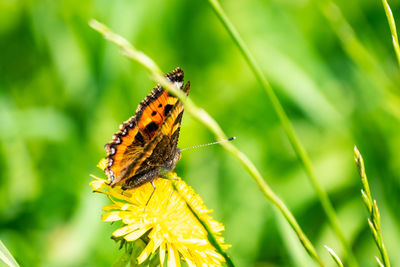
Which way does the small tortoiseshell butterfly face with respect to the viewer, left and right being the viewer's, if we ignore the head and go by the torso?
facing to the right of the viewer

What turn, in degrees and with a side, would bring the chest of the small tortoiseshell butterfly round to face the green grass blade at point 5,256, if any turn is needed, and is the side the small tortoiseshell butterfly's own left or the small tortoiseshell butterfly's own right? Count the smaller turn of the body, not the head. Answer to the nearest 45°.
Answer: approximately 135° to the small tortoiseshell butterfly's own right

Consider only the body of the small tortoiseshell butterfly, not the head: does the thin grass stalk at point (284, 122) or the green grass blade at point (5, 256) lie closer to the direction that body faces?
the thin grass stalk
